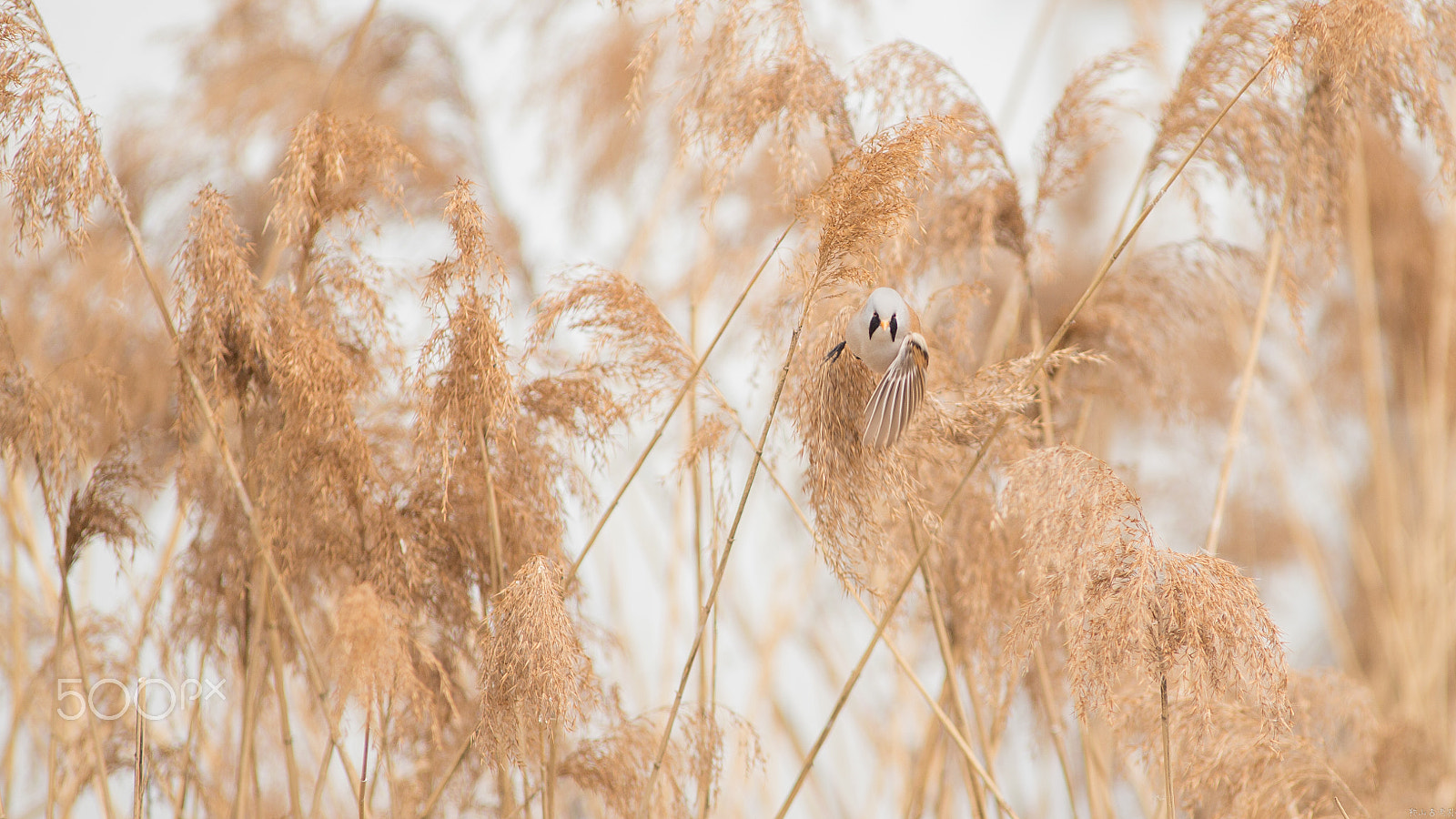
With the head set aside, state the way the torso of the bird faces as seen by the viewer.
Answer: toward the camera
